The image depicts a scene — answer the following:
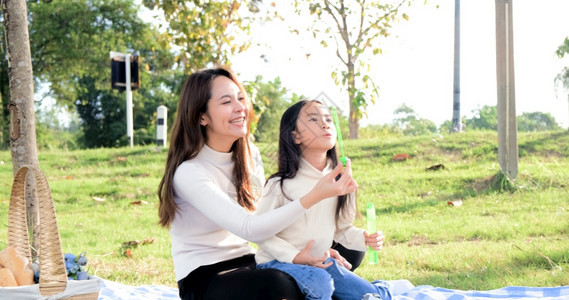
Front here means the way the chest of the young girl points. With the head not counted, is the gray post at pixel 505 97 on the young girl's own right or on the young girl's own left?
on the young girl's own left

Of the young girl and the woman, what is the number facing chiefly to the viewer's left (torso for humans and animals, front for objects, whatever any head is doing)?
0

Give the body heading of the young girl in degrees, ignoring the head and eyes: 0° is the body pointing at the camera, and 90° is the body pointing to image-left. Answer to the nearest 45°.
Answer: approximately 315°

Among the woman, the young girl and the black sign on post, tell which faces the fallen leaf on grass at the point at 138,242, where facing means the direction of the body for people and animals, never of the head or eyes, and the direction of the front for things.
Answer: the black sign on post

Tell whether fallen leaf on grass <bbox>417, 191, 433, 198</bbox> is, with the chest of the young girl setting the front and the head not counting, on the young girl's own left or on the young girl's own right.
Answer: on the young girl's own left

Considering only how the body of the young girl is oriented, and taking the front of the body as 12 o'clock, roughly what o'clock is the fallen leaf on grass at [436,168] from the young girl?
The fallen leaf on grass is roughly at 8 o'clock from the young girl.

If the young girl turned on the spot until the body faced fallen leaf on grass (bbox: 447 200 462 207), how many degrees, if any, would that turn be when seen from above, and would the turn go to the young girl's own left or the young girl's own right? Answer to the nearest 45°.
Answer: approximately 135° to the young girl's own left

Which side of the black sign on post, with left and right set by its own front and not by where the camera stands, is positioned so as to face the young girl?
back

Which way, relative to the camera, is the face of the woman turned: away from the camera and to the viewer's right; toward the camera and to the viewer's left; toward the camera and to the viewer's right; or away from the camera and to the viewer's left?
toward the camera and to the viewer's right

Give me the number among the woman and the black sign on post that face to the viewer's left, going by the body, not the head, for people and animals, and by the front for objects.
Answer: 0

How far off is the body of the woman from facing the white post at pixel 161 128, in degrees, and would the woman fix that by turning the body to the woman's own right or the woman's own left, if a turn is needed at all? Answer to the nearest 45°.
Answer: approximately 135° to the woman's own left

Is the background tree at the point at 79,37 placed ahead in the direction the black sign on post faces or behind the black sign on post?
behind
